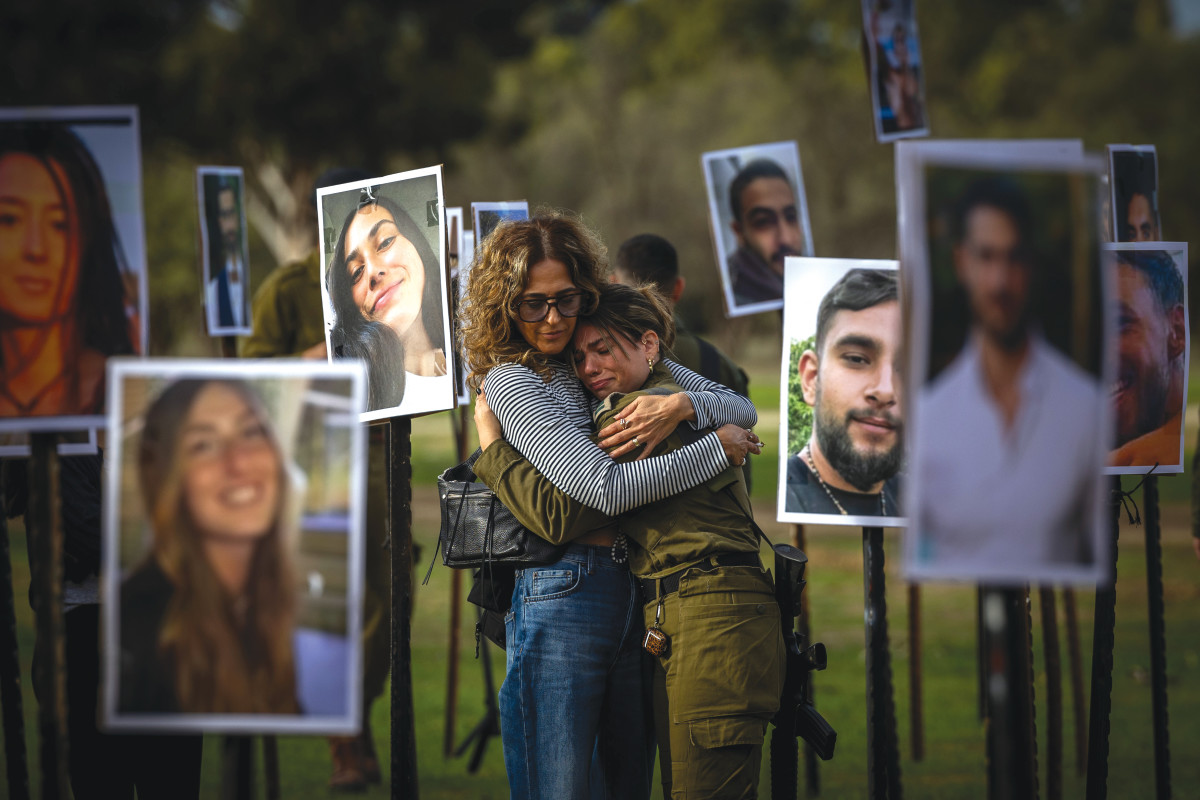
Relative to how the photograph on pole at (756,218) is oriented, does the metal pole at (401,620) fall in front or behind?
in front

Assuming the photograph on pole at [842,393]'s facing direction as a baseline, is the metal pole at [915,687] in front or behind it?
behind

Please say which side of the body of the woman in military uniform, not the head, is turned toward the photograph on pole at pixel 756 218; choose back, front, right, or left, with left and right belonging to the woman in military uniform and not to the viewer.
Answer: right

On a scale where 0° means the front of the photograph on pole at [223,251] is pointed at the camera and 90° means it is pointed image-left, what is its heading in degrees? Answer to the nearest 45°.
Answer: approximately 315°

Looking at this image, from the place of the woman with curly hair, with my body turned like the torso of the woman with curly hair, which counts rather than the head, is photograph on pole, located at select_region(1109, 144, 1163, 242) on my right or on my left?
on my left

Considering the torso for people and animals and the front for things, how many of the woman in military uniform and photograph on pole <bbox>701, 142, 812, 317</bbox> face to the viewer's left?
1

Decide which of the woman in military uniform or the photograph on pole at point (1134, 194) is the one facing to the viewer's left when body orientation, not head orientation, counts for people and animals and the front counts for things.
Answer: the woman in military uniform
